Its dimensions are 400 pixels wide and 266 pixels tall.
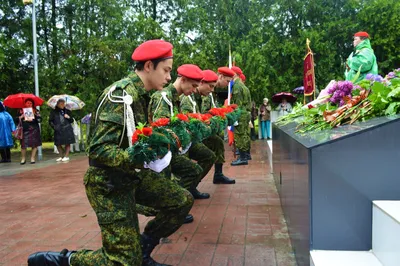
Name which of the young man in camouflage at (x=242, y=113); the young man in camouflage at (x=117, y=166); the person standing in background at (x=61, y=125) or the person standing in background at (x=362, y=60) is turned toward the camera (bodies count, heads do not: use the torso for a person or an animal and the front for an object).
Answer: the person standing in background at (x=61, y=125)

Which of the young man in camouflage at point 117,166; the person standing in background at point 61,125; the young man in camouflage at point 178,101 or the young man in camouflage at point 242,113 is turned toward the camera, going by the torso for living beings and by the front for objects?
the person standing in background

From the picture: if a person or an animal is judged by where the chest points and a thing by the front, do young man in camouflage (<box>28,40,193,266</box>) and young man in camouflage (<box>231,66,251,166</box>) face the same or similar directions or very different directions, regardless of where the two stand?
very different directions

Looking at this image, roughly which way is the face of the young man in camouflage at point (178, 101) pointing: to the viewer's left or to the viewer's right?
to the viewer's right

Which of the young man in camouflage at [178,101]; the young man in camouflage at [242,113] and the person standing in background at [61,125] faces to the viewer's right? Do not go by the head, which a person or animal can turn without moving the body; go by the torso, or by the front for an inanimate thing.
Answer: the young man in camouflage at [178,101]

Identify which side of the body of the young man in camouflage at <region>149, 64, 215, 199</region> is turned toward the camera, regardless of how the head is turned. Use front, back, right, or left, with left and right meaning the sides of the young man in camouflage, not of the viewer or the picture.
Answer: right

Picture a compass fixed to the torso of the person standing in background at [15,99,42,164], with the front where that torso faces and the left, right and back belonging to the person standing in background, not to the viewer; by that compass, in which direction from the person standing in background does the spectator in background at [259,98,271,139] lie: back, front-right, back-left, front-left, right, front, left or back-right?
left

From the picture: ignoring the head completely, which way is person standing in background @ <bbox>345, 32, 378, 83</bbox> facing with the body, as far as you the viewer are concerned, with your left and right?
facing to the left of the viewer

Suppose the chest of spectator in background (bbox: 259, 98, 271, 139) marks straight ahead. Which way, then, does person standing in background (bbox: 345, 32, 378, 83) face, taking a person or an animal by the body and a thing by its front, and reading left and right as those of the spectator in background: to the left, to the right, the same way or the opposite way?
to the right

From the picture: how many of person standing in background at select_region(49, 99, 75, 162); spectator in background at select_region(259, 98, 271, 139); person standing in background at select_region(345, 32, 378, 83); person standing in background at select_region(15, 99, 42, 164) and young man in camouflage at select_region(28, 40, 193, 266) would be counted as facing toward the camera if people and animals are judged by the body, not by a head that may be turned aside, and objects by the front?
3

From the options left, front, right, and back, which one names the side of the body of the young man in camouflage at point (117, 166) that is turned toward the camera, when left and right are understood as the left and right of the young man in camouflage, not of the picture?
right

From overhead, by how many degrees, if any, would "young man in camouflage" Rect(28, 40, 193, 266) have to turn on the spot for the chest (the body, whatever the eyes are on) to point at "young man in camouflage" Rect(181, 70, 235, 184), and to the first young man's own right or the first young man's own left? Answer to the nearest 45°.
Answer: approximately 45° to the first young man's own left

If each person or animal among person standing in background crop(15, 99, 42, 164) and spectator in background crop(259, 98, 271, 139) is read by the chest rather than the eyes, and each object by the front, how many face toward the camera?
2

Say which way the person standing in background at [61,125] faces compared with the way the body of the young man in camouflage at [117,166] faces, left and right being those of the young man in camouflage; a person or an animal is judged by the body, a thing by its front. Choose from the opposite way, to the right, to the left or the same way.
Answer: to the right

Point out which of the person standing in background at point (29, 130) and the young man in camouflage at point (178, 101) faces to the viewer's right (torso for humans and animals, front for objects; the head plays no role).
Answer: the young man in camouflage
